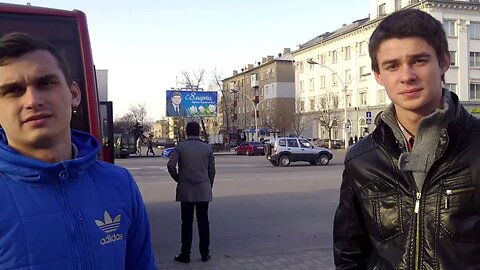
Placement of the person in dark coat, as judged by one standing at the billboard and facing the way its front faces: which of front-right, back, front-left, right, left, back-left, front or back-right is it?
front

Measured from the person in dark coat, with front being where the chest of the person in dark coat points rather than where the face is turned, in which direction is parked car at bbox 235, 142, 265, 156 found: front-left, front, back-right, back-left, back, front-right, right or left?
front

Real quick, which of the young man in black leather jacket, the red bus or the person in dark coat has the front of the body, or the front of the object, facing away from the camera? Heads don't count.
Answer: the person in dark coat

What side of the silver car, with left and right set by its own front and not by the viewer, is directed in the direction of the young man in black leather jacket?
right

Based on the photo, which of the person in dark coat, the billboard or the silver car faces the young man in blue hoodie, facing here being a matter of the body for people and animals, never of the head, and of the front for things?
the billboard

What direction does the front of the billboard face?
toward the camera

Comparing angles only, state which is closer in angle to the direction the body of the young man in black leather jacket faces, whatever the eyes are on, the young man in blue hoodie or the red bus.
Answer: the young man in blue hoodie

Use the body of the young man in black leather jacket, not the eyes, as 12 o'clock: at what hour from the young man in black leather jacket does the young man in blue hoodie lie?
The young man in blue hoodie is roughly at 2 o'clock from the young man in black leather jacket.

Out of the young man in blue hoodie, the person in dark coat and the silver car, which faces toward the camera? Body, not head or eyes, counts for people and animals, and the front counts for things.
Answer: the young man in blue hoodie

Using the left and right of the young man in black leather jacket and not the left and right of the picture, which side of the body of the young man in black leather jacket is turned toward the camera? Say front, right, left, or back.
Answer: front

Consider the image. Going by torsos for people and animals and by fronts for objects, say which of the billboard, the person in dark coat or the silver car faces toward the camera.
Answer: the billboard

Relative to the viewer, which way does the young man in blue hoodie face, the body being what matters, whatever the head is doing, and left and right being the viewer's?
facing the viewer

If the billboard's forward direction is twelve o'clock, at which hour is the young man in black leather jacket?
The young man in black leather jacket is roughly at 12 o'clock from the billboard.

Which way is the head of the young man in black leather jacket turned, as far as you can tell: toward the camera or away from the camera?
toward the camera

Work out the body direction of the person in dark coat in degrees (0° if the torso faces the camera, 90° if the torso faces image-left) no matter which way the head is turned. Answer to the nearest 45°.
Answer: approximately 180°
